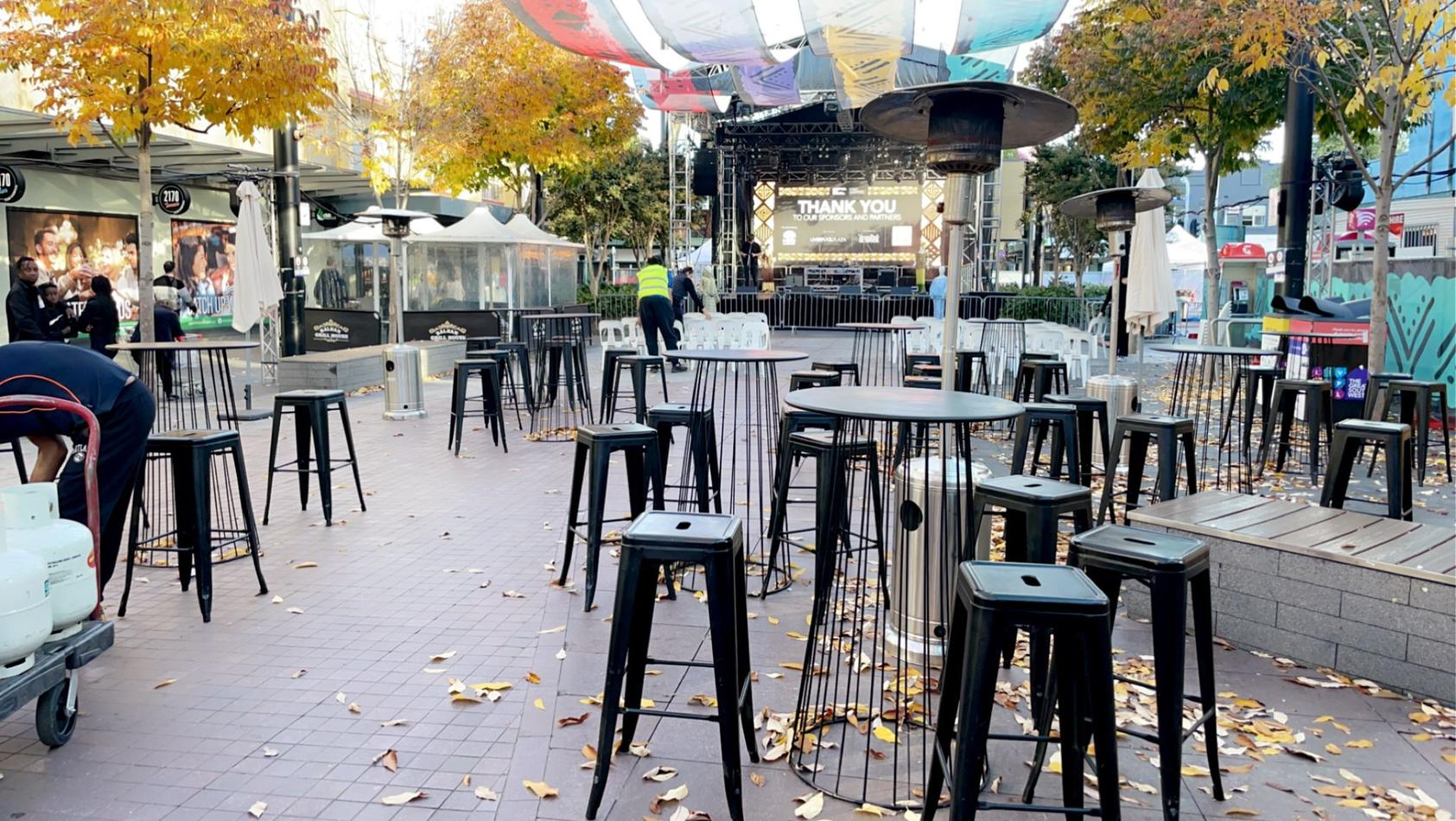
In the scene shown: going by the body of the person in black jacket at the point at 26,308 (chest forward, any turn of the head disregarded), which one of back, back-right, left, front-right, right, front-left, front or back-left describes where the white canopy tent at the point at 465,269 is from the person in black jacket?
left

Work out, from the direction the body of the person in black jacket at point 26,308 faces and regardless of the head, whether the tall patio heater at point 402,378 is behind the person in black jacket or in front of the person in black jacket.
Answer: in front

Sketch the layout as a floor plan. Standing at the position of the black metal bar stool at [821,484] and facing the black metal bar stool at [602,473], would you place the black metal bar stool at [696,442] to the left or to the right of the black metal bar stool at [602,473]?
right

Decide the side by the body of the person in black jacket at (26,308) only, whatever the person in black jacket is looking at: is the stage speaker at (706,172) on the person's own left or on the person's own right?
on the person's own left

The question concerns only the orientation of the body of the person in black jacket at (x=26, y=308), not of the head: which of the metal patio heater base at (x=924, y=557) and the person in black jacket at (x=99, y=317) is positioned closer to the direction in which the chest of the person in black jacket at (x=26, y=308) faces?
the metal patio heater base

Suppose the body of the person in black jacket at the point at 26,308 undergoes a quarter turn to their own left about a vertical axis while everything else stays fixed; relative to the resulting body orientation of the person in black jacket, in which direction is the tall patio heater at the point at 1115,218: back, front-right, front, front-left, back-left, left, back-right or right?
right

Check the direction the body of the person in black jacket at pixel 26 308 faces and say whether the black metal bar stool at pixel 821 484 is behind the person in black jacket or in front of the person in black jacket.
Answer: in front

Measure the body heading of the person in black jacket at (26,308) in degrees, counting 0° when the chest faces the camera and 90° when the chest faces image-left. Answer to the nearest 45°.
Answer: approximately 315°

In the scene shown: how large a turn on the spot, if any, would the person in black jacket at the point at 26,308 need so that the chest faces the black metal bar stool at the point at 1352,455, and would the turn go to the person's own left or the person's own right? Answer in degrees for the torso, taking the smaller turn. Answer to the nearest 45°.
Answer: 0° — they already face it

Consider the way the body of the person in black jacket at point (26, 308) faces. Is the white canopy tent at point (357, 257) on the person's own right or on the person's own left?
on the person's own left
